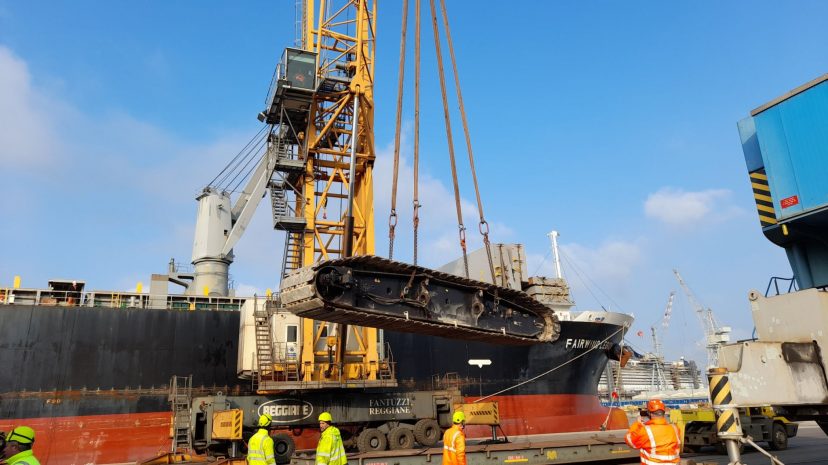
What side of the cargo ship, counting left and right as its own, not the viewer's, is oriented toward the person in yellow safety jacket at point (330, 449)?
right

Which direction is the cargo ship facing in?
to the viewer's right

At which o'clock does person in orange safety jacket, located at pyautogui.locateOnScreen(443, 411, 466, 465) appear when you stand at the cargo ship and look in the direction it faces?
The person in orange safety jacket is roughly at 2 o'clock from the cargo ship.

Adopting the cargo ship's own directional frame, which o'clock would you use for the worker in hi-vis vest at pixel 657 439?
The worker in hi-vis vest is roughly at 2 o'clock from the cargo ship.

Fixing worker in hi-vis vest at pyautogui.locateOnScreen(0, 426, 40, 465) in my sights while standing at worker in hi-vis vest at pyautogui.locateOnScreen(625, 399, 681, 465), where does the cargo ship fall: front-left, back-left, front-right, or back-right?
front-right

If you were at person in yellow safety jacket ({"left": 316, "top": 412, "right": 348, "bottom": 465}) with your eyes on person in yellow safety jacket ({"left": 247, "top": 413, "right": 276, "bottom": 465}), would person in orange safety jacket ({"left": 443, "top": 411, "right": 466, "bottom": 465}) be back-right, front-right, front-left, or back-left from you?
back-right

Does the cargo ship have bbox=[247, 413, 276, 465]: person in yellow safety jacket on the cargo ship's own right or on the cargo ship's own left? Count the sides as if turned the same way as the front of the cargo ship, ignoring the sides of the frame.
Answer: on the cargo ship's own right
